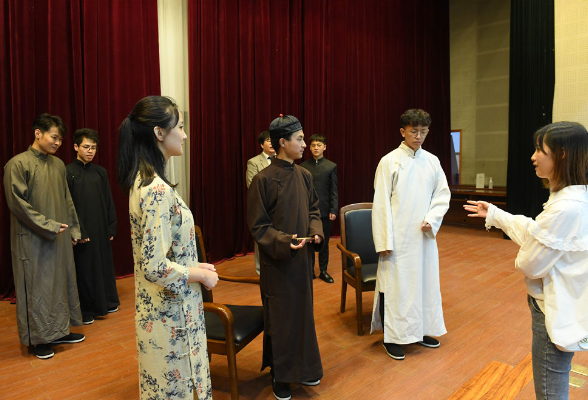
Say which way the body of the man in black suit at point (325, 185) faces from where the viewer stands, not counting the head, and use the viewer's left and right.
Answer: facing the viewer

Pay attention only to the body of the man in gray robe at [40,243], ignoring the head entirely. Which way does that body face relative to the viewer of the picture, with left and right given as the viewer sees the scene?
facing the viewer and to the right of the viewer

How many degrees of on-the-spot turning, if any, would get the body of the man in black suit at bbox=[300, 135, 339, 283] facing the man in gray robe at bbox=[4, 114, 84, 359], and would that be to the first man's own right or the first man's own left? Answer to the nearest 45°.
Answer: approximately 45° to the first man's own right

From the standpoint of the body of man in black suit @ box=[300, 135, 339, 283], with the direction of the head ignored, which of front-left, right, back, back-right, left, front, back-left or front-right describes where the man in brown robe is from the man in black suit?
front

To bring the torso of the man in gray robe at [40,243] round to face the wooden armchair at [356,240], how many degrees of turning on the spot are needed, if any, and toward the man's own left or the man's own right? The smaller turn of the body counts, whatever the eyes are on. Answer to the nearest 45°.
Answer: approximately 45° to the man's own left

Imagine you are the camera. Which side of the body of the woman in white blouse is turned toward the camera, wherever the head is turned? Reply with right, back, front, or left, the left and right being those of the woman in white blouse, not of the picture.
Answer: left

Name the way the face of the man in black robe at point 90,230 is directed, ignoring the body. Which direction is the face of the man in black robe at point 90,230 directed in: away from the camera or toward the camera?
toward the camera

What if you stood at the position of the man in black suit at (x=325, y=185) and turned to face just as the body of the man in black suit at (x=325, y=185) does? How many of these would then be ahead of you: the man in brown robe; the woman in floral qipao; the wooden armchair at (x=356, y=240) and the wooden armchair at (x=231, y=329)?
4

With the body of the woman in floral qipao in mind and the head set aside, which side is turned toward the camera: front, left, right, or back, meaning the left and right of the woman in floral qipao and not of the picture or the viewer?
right

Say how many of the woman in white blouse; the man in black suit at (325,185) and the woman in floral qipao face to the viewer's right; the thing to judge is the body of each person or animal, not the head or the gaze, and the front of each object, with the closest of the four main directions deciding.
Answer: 1

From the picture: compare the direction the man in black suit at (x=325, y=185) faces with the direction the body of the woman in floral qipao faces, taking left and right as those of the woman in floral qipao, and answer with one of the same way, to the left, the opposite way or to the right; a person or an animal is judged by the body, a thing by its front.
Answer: to the right

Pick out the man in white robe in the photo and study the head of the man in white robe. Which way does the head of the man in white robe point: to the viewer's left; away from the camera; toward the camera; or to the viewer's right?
toward the camera

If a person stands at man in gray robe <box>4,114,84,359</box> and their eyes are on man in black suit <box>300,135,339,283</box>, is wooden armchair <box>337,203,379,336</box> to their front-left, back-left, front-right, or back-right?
front-right
